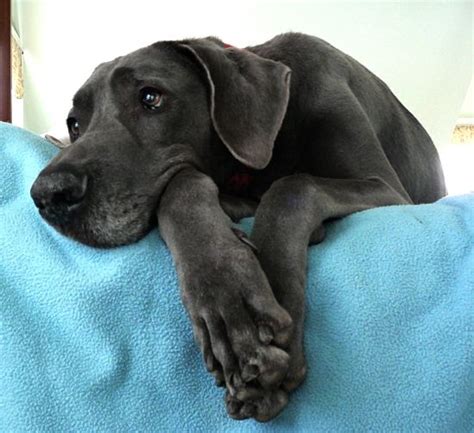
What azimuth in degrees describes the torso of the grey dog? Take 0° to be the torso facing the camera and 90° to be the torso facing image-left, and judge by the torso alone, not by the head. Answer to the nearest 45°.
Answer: approximately 45°

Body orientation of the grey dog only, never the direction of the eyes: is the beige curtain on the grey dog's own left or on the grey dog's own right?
on the grey dog's own right
